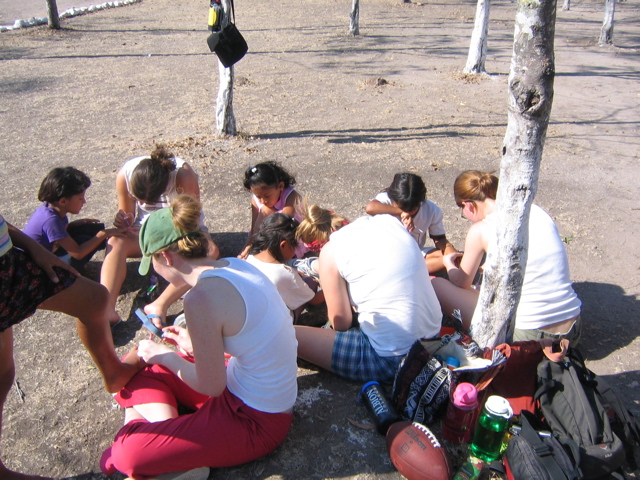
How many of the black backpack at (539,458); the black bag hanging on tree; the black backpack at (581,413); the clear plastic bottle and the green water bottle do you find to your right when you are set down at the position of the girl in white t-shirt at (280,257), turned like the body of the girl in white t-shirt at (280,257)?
4

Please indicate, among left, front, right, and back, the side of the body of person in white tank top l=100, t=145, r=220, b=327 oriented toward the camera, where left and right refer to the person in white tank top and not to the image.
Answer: front

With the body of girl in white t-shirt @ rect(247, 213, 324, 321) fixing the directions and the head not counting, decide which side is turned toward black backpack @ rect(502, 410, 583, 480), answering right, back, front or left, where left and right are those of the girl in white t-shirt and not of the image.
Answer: right

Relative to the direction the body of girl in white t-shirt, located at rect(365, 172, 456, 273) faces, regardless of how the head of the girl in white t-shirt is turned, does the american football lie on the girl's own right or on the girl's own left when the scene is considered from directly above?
on the girl's own left

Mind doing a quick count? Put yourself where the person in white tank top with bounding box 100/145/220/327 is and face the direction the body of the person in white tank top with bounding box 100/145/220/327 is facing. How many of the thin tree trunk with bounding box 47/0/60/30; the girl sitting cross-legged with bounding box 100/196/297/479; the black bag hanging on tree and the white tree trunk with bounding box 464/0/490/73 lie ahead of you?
1

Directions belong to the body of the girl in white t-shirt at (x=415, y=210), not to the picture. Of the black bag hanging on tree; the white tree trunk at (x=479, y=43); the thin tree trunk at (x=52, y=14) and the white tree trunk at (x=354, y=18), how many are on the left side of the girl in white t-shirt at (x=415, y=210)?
0

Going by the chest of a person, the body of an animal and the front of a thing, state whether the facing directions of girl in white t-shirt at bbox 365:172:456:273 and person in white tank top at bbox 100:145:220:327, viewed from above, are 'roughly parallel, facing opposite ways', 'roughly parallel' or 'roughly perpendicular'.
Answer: roughly perpendicular

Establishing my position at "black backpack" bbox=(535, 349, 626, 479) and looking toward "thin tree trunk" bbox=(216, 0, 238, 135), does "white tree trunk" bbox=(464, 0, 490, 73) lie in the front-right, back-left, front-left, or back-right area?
front-right

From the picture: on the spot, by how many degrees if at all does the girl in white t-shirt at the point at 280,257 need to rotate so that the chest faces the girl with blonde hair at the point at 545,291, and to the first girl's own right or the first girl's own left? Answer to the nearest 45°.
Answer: approximately 45° to the first girl's own right

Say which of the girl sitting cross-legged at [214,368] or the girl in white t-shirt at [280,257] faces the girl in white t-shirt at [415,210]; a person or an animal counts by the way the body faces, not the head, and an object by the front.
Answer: the girl in white t-shirt at [280,257]

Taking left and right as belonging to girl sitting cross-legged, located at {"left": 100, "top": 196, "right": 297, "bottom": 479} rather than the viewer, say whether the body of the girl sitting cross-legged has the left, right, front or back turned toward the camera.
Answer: left

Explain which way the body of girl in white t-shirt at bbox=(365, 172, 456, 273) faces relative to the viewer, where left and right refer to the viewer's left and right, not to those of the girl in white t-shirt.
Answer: facing the viewer and to the left of the viewer

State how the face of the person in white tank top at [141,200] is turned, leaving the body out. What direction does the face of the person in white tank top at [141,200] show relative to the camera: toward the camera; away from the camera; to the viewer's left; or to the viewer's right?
toward the camera

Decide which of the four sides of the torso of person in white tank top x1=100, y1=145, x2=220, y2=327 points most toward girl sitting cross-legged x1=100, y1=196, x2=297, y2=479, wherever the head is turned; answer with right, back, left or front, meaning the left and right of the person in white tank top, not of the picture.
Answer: front

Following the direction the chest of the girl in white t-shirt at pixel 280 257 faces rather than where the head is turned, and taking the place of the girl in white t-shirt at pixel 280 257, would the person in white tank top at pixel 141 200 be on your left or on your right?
on your left

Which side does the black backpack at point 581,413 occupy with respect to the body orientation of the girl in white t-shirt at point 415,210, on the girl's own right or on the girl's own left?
on the girl's own left

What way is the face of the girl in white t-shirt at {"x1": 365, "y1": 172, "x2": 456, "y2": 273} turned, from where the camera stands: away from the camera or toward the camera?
toward the camera

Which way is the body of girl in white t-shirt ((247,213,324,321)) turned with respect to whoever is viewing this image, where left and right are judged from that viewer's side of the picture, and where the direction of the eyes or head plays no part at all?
facing away from the viewer and to the right of the viewer

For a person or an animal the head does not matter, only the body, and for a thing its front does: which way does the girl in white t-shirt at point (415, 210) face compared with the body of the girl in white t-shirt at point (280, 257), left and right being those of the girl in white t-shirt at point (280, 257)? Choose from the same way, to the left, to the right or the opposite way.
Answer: the opposite way

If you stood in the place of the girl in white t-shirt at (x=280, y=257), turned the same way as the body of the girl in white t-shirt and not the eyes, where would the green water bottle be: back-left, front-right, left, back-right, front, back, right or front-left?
right

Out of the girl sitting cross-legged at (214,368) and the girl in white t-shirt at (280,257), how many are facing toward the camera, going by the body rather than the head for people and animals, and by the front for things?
0
